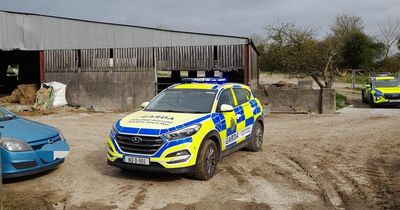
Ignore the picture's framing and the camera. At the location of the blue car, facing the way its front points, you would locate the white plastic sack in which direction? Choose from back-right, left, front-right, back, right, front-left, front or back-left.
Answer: back-left

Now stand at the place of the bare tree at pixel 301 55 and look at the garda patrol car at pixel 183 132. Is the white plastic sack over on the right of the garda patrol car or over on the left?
right

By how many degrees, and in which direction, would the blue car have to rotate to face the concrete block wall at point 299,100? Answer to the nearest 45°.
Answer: approximately 90° to its left

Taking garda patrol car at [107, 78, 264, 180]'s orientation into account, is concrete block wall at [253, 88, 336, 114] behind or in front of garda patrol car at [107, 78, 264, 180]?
behind

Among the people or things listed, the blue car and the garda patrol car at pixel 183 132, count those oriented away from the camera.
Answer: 0

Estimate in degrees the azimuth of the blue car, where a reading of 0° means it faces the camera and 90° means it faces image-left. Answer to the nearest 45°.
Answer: approximately 315°

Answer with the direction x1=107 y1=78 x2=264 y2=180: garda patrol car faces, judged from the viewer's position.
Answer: facing the viewer and to the left of the viewer

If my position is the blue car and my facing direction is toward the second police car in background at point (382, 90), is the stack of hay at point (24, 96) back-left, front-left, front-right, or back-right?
front-left

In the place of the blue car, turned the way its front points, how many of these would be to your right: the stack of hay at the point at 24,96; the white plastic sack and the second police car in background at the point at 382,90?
0

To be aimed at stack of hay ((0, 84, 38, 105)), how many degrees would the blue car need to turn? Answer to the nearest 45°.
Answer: approximately 135° to its left

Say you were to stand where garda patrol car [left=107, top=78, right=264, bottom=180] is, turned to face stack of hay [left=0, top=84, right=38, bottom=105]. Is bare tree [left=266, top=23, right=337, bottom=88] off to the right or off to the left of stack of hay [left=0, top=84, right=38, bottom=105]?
right

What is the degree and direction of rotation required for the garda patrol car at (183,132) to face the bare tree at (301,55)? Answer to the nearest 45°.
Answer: approximately 135° to its right

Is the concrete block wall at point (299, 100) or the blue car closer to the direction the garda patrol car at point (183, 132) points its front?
the blue car

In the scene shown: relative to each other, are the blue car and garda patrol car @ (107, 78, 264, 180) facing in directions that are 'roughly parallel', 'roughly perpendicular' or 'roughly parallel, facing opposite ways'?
roughly perpendicular

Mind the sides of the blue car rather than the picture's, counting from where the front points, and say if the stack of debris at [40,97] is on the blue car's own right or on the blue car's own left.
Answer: on the blue car's own left
